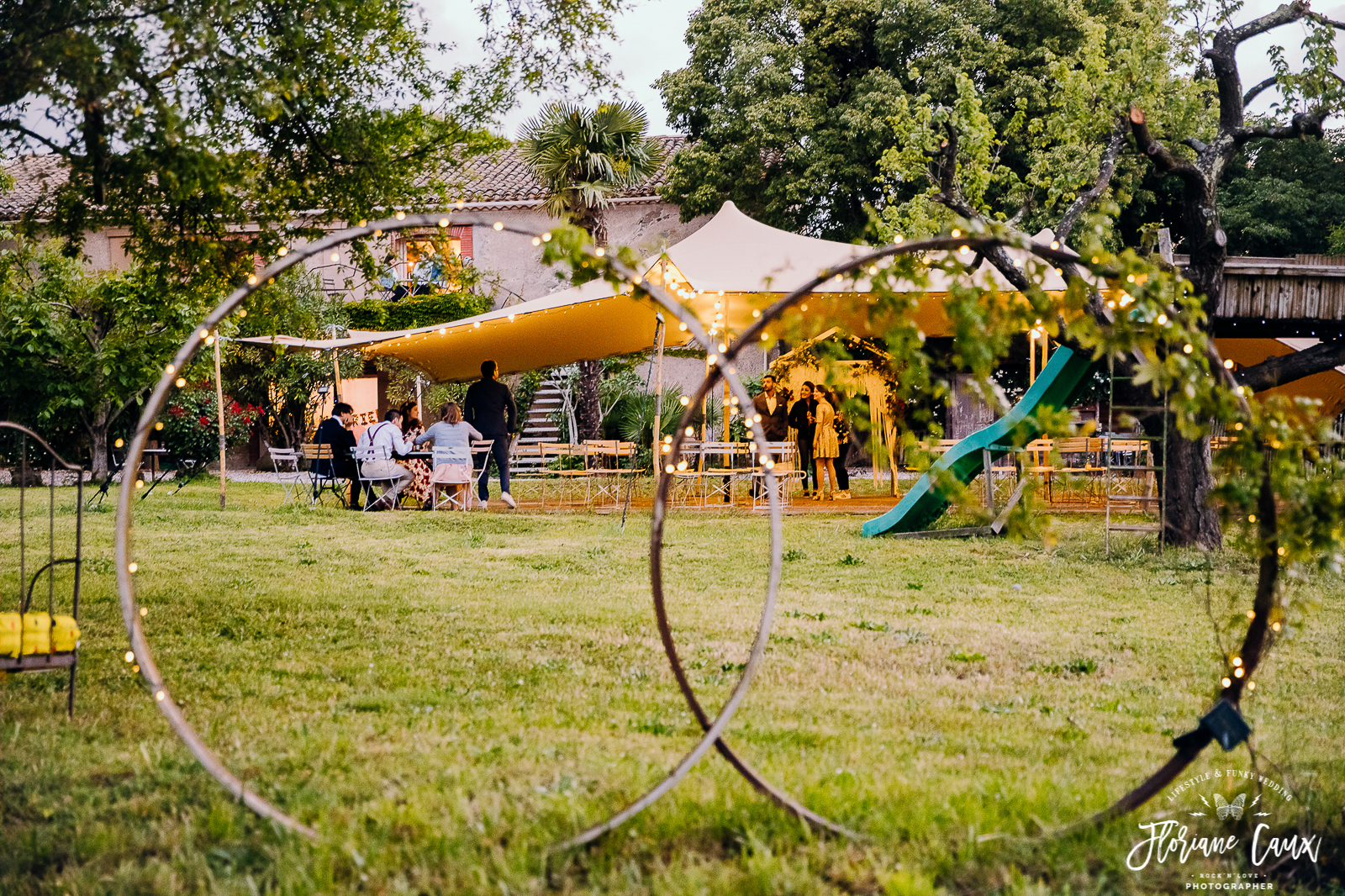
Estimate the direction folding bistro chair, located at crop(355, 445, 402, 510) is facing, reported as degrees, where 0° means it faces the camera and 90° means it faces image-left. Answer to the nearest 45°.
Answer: approximately 225°

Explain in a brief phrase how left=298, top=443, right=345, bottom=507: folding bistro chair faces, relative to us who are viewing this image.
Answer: facing away from the viewer and to the right of the viewer

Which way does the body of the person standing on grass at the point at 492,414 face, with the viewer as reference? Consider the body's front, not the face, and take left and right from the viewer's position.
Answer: facing away from the viewer

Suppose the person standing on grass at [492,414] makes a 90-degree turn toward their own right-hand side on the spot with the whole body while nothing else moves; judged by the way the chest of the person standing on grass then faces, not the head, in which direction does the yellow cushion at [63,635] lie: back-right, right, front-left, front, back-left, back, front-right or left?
right

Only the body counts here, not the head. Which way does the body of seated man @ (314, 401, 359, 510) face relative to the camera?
to the viewer's right

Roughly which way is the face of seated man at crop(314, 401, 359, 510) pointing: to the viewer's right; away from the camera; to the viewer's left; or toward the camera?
to the viewer's right

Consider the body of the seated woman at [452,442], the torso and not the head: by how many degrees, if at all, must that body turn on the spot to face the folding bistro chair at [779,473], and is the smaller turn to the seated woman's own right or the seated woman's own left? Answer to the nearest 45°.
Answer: approximately 90° to the seated woman's own right

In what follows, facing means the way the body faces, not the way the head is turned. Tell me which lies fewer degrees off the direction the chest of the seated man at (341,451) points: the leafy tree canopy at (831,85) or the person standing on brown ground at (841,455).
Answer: the person standing on brown ground

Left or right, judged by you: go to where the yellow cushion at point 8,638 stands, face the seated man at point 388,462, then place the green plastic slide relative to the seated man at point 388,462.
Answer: right

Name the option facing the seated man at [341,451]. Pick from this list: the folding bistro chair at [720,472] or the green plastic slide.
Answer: the green plastic slide

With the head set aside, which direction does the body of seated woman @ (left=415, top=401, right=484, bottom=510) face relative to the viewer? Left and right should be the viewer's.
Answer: facing away from the viewer

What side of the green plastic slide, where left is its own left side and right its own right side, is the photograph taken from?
left
